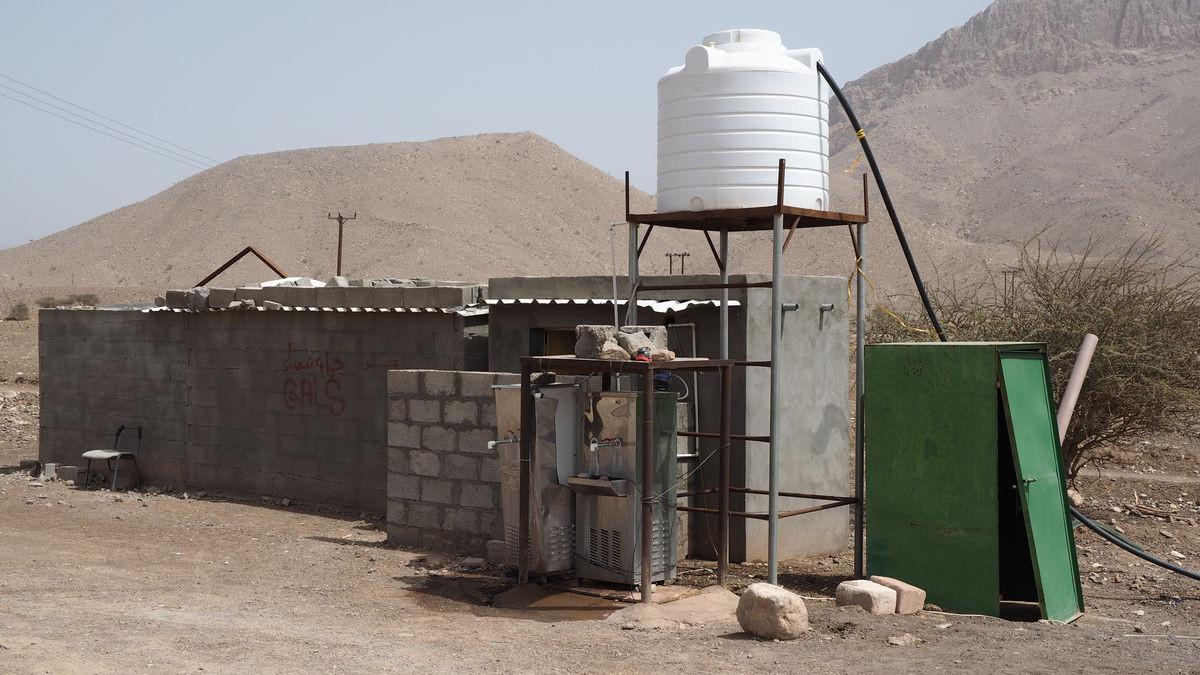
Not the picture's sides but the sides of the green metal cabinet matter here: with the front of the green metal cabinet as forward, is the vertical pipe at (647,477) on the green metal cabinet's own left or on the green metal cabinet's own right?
on the green metal cabinet's own right

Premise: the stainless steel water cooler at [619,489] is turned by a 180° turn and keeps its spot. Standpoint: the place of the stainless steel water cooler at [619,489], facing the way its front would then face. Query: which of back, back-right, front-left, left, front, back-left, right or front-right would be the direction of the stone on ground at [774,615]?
right

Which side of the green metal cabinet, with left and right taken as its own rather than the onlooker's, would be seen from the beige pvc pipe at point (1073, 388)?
left

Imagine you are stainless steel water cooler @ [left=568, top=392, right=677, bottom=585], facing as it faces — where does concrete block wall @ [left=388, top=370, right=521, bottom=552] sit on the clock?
The concrete block wall is roughly at 3 o'clock from the stainless steel water cooler.

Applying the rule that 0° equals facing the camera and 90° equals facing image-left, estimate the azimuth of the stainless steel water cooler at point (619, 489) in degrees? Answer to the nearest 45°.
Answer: approximately 45°

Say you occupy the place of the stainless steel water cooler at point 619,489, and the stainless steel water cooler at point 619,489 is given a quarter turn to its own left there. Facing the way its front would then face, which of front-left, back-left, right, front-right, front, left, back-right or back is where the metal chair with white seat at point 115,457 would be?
back

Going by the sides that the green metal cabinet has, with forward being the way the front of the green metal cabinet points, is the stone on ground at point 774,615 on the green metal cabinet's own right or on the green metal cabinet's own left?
on the green metal cabinet's own right

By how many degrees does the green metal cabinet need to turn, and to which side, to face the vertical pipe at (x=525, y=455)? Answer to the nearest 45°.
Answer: approximately 135° to its right

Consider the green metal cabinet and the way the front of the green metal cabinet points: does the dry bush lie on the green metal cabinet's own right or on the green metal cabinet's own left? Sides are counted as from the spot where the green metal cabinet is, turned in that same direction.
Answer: on the green metal cabinet's own left

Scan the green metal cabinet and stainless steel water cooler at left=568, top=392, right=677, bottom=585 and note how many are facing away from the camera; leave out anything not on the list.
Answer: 0

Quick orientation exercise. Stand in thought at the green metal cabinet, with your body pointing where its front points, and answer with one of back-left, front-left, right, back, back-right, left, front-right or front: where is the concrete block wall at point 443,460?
back-right

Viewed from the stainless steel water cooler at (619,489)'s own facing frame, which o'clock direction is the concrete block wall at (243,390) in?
The concrete block wall is roughly at 3 o'clock from the stainless steel water cooler.

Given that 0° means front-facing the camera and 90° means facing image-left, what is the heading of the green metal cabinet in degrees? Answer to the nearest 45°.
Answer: approximately 315°

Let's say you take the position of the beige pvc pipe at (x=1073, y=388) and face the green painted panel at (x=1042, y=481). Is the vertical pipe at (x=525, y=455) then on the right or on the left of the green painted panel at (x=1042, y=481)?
right
